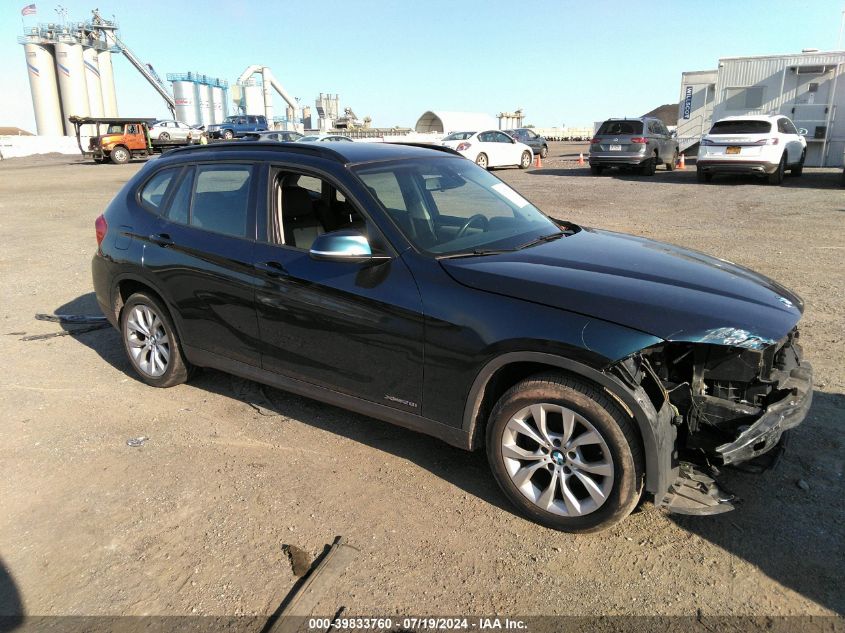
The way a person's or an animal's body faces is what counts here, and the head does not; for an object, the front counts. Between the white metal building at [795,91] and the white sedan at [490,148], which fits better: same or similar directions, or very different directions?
very different directions

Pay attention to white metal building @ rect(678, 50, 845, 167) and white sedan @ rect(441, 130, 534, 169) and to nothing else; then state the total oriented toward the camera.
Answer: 1

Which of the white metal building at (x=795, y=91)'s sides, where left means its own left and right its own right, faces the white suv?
front

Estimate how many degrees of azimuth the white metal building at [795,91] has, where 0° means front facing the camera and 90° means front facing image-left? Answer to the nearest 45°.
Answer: approximately 0°

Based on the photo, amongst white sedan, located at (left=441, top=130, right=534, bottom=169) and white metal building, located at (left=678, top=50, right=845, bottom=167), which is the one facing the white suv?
the white metal building

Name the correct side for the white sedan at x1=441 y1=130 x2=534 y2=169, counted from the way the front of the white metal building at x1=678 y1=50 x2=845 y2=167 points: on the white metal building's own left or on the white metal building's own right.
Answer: on the white metal building's own right

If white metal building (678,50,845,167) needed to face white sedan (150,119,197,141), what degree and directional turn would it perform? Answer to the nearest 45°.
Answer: approximately 90° to its right
